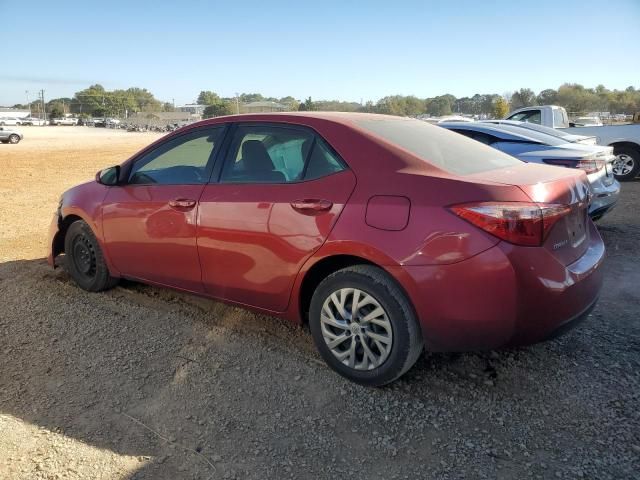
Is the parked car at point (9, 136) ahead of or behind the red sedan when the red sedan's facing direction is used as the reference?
ahead

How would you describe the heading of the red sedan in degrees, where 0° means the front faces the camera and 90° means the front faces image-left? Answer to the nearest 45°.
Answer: approximately 135°

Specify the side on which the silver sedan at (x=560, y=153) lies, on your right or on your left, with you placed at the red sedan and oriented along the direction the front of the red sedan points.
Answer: on your right

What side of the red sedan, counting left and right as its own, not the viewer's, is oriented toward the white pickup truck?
right
